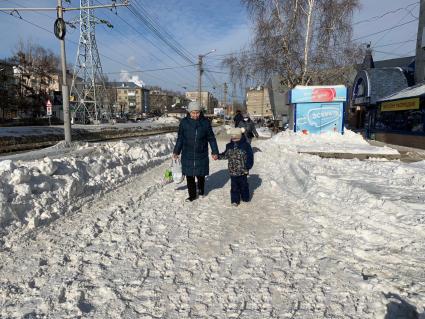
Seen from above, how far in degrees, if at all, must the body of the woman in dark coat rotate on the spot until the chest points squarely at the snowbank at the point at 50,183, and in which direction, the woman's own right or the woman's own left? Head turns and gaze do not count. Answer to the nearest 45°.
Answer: approximately 90° to the woman's own right

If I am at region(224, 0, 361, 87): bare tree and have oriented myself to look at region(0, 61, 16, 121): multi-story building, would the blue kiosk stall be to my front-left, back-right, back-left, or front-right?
back-left

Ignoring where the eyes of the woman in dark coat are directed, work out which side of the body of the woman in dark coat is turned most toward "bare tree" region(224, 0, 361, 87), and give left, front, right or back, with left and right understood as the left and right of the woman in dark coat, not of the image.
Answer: back

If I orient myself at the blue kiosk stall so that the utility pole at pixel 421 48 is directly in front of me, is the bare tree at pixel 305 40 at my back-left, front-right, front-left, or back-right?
front-left

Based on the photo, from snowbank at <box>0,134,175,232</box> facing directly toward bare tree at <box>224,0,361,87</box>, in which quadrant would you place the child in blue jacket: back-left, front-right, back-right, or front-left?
front-right

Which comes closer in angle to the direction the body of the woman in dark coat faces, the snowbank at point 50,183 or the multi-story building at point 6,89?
the snowbank

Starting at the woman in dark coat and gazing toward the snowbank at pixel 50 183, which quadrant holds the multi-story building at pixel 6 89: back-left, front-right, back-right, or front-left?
front-right

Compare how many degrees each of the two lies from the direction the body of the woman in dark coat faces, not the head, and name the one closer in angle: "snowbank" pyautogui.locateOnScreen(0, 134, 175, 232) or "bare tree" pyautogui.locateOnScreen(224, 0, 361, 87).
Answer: the snowbank

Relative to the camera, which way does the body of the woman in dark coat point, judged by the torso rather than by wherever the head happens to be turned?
toward the camera

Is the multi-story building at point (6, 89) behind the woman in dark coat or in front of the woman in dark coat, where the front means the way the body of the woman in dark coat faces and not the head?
behind

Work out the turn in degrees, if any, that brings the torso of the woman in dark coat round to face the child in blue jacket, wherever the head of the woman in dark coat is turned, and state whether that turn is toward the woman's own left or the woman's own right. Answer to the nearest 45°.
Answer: approximately 90° to the woman's own left

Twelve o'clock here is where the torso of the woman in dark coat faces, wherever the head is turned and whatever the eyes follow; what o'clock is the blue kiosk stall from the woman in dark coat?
The blue kiosk stall is roughly at 7 o'clock from the woman in dark coat.

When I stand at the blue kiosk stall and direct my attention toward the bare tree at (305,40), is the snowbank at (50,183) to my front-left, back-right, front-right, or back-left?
back-left

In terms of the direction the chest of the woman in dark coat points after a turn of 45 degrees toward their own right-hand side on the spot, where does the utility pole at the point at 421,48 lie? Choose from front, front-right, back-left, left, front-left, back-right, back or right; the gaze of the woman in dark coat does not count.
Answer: back
